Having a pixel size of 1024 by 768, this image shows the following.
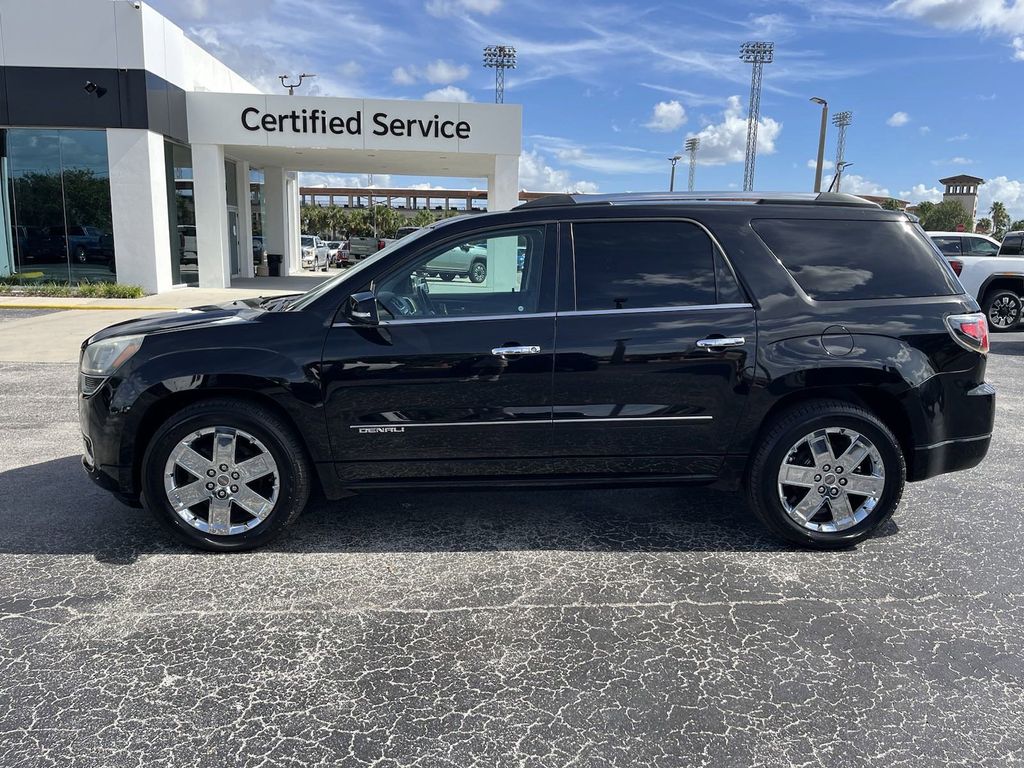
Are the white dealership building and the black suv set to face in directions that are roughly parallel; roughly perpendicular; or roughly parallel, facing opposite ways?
roughly perpendicular

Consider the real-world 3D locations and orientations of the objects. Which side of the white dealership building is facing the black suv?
front

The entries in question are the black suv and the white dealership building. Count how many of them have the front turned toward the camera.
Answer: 1

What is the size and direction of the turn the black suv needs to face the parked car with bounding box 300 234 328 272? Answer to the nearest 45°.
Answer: approximately 90° to its right

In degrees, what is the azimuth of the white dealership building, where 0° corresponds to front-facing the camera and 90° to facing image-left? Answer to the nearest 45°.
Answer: approximately 0°

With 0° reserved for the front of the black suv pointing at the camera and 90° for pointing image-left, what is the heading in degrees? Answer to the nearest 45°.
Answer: approximately 90°

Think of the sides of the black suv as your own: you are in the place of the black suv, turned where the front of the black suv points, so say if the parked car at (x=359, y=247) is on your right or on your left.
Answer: on your right

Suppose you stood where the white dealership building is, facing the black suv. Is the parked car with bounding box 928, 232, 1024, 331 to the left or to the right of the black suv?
left

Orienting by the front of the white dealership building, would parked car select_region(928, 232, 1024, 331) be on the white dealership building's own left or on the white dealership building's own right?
on the white dealership building's own left

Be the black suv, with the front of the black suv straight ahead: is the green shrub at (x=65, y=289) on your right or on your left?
on your right

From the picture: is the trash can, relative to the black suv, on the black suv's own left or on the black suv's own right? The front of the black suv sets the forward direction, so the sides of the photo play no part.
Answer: on the black suv's own right

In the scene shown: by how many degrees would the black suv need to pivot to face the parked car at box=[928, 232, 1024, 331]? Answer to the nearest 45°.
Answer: approximately 135° to its right
